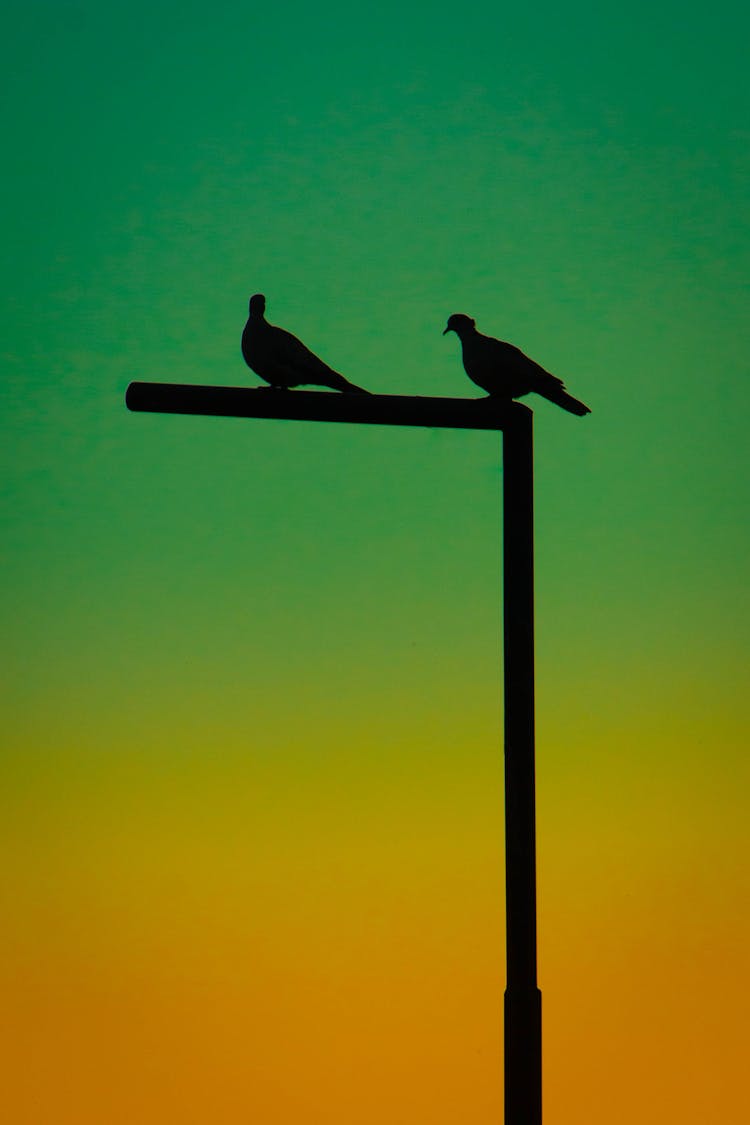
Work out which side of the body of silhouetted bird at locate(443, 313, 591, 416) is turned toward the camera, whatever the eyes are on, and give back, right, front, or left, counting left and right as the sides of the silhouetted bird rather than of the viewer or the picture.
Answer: left

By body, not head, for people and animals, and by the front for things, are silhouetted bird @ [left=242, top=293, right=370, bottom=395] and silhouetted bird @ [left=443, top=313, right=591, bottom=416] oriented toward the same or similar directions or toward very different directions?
same or similar directions

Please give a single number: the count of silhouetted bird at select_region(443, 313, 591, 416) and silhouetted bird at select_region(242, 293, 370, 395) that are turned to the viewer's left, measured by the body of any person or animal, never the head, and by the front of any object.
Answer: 2

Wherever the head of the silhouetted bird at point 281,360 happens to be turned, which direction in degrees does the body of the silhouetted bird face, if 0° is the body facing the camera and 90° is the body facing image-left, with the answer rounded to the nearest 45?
approximately 90°

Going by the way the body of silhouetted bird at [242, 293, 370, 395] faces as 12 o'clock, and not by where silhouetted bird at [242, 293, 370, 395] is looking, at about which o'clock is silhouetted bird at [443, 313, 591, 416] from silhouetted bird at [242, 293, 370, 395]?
silhouetted bird at [443, 313, 591, 416] is roughly at 7 o'clock from silhouetted bird at [242, 293, 370, 395].

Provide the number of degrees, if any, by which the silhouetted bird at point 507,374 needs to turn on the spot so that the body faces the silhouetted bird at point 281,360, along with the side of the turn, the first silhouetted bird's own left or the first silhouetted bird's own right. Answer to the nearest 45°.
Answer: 0° — it already faces it
